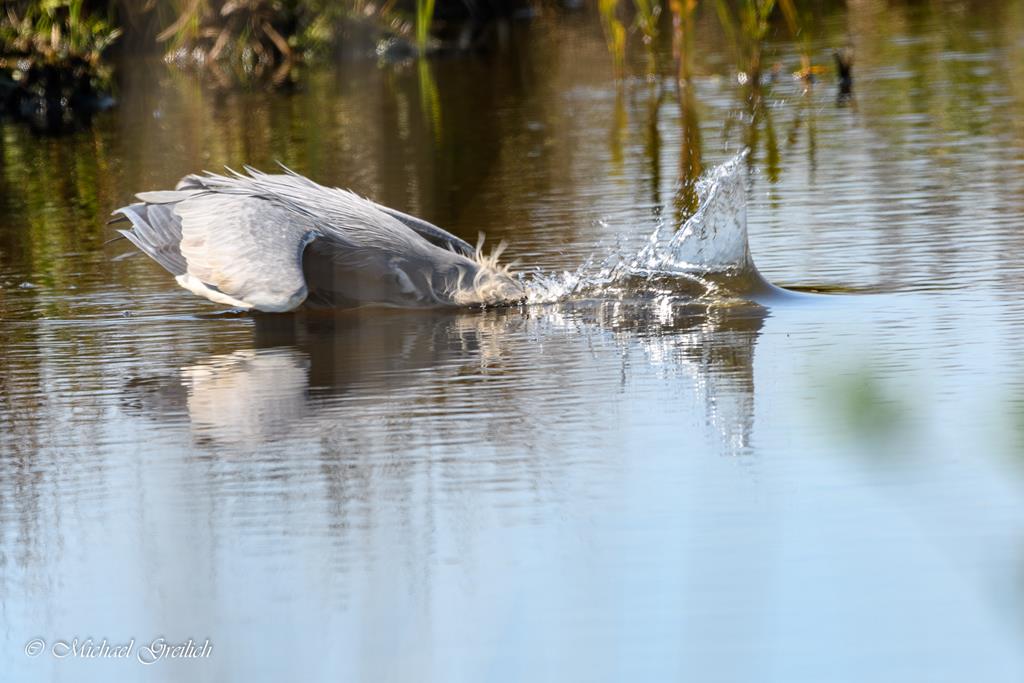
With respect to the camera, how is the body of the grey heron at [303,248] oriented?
to the viewer's right
